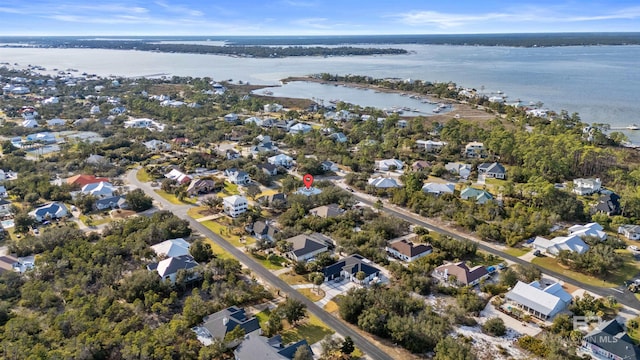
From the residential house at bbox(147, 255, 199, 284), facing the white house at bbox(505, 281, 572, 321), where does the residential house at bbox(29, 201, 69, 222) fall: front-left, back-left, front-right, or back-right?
back-left

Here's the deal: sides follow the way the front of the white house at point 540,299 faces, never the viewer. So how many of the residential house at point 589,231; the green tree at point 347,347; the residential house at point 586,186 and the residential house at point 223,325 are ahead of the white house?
2
